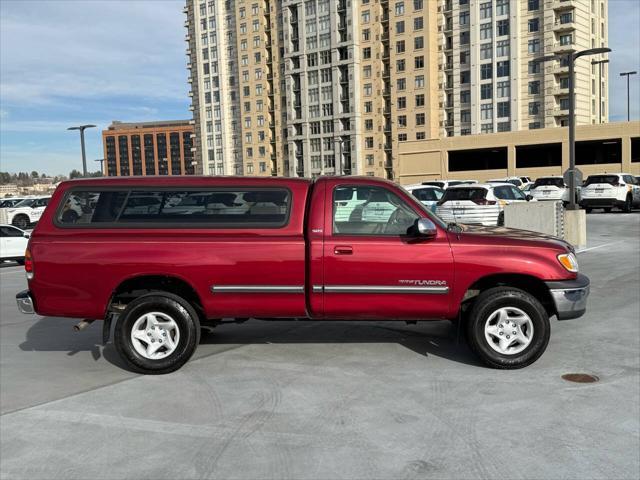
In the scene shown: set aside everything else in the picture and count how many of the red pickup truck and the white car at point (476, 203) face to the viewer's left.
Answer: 0

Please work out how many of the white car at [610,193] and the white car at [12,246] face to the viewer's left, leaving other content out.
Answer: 1

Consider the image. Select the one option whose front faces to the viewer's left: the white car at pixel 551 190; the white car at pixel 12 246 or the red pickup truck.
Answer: the white car at pixel 12 246

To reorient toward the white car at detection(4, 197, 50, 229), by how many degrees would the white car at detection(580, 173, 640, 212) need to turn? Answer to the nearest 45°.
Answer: approximately 135° to its left

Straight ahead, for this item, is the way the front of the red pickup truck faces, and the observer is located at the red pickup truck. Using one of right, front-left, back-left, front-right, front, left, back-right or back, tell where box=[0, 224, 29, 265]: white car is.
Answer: back-left

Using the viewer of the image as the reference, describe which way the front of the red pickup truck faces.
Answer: facing to the right of the viewer

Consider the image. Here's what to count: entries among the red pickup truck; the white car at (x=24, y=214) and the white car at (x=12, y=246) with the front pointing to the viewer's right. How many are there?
1

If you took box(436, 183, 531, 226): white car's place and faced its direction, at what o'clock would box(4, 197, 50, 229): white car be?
box(4, 197, 50, 229): white car is roughly at 8 o'clock from box(436, 183, 531, 226): white car.

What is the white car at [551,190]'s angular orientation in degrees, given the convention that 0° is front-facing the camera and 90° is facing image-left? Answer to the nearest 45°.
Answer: approximately 225°

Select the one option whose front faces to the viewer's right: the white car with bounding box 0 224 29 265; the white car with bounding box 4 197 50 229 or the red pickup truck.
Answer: the red pickup truck

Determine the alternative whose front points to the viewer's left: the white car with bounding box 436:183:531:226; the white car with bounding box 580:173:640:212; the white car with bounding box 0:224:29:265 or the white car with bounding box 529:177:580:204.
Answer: the white car with bounding box 0:224:29:265

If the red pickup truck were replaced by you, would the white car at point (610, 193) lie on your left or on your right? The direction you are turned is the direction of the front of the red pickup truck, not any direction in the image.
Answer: on your left
